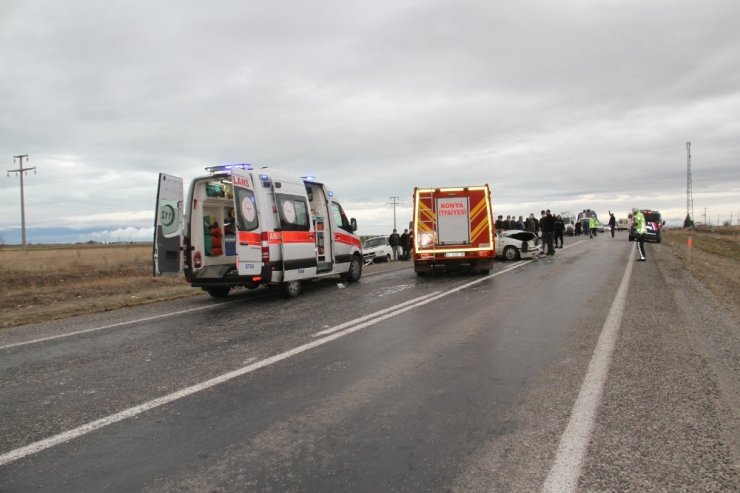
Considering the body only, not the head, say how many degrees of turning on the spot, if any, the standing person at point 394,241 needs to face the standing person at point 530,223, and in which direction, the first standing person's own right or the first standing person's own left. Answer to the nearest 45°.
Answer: approximately 90° to the first standing person's own right

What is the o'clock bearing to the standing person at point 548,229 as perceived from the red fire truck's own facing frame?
The standing person is roughly at 1 o'clock from the red fire truck.

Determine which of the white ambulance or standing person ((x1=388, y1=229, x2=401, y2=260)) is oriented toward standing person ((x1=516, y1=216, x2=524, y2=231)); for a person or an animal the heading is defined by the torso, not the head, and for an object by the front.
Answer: the white ambulance

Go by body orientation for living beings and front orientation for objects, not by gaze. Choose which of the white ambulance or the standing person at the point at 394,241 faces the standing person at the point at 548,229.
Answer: the white ambulance

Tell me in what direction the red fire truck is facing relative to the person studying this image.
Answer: facing away from the viewer

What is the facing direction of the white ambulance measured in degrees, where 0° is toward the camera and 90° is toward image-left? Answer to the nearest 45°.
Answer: approximately 225°

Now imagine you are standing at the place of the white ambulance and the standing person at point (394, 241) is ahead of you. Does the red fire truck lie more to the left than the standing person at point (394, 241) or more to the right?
right

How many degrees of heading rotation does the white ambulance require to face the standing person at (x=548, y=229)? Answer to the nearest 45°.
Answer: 0° — it already faces them

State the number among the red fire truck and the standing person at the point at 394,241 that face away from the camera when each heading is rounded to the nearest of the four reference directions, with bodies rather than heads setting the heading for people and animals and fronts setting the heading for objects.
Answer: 2

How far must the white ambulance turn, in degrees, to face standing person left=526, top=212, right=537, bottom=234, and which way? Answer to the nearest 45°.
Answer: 0° — it already faces them

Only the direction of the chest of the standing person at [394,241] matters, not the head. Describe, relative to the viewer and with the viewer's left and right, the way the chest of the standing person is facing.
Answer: facing away from the viewer

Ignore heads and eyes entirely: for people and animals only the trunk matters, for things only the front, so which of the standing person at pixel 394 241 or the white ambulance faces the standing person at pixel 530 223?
the white ambulance
